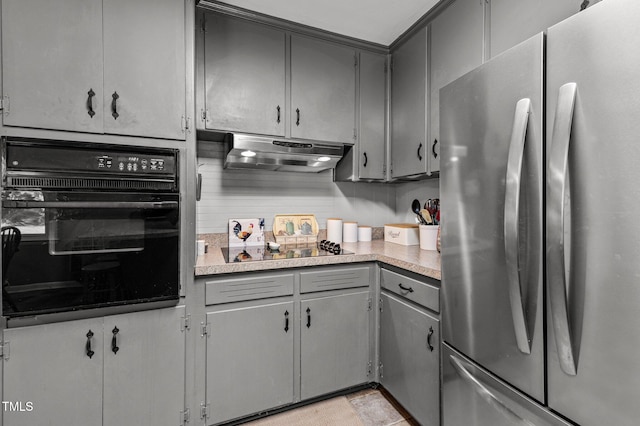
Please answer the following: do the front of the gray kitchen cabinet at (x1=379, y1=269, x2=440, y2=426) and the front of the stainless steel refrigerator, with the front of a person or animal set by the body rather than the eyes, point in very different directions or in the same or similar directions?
same or similar directions

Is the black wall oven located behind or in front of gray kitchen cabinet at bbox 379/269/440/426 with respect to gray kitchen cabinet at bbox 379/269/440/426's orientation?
in front

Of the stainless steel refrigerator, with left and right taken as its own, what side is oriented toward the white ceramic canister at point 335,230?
right

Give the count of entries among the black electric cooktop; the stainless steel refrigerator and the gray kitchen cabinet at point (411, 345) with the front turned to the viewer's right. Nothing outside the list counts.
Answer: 0

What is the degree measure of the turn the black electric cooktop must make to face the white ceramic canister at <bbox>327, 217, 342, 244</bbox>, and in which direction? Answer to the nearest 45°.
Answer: approximately 135° to its left

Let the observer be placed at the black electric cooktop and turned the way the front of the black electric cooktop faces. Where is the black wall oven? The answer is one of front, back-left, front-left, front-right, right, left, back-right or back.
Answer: front-right

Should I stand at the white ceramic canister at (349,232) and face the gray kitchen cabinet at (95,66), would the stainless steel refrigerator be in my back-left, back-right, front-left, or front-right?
front-left

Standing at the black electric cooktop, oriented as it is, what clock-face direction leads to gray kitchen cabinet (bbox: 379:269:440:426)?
The gray kitchen cabinet is roughly at 10 o'clock from the black electric cooktop.

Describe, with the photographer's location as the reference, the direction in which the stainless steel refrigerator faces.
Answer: facing the viewer and to the left of the viewer

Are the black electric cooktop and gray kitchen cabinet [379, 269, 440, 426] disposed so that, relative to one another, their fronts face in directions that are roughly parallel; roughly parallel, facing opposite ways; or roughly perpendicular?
roughly perpendicular

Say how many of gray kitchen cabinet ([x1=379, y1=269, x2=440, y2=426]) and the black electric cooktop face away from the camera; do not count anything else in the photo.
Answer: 0

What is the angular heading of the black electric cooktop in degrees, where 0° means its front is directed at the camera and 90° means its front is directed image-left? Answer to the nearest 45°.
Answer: approximately 0°

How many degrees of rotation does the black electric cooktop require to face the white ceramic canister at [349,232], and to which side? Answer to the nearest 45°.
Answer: approximately 135° to its left

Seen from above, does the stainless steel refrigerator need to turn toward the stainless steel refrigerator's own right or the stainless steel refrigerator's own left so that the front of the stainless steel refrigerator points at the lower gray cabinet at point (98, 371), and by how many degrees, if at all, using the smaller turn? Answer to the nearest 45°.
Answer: approximately 45° to the stainless steel refrigerator's own right

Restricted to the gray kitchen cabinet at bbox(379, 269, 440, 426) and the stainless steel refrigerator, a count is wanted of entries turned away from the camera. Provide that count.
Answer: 0
